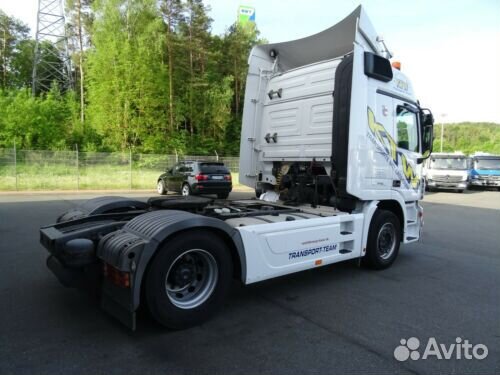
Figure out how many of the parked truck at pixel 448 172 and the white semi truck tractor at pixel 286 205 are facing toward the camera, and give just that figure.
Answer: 1

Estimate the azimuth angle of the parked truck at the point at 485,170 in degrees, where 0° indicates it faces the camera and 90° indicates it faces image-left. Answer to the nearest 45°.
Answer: approximately 0°

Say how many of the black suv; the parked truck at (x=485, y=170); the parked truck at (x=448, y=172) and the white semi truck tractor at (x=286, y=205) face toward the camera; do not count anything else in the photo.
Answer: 2

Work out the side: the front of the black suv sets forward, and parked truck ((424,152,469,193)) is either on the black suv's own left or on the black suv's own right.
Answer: on the black suv's own right

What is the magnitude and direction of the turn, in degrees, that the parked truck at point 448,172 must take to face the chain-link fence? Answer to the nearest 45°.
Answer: approximately 45° to its right

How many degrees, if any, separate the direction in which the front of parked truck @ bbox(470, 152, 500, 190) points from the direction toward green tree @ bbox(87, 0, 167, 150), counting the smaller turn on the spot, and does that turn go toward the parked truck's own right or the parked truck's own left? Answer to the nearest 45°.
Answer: approximately 90° to the parked truck's own right

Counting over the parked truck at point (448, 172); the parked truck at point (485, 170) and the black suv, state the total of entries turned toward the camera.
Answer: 2

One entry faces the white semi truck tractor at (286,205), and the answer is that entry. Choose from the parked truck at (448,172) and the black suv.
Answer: the parked truck

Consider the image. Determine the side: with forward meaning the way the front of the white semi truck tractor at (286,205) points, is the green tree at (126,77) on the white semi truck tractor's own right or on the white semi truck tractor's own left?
on the white semi truck tractor's own left

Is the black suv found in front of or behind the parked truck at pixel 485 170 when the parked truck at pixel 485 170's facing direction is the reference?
in front

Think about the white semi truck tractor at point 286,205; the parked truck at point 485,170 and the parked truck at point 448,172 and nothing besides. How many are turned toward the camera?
2

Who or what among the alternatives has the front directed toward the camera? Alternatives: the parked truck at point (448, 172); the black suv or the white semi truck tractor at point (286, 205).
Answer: the parked truck

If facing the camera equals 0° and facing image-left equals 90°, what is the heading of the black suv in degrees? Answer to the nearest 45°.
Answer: approximately 135°
